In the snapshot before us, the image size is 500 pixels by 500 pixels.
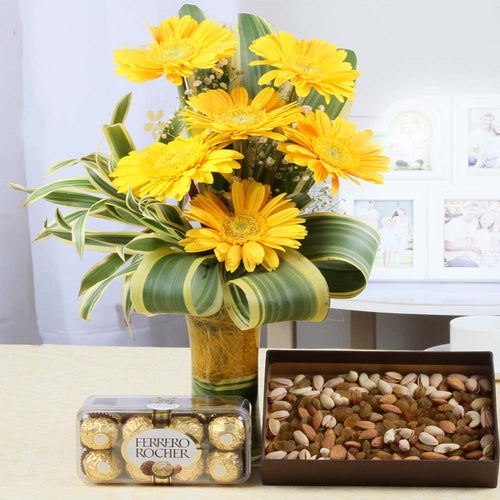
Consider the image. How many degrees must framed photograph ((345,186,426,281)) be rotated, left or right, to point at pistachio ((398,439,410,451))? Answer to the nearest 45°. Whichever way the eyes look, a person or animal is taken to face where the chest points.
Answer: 0° — it already faces it

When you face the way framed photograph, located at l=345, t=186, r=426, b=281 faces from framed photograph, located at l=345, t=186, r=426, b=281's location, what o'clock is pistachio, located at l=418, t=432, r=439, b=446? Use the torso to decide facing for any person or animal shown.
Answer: The pistachio is roughly at 12 o'clock from the framed photograph.

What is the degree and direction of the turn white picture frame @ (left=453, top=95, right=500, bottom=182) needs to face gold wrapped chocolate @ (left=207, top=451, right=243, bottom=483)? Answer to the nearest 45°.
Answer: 0° — it already faces it
